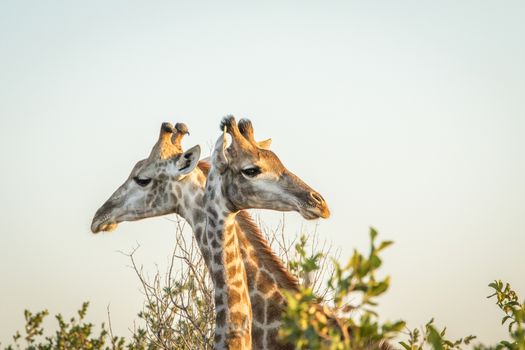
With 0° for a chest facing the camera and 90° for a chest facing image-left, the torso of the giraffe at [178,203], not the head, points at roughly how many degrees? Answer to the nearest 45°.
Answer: approximately 90°

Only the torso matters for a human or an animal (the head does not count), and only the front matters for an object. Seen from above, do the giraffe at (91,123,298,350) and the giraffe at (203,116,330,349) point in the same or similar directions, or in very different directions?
very different directions

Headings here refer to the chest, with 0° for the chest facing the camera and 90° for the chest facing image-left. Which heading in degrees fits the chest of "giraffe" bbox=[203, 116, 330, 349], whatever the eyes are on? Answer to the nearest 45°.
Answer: approximately 270°

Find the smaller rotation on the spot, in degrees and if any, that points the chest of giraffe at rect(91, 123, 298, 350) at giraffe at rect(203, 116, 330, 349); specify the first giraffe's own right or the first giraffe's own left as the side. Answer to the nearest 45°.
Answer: approximately 135° to the first giraffe's own left

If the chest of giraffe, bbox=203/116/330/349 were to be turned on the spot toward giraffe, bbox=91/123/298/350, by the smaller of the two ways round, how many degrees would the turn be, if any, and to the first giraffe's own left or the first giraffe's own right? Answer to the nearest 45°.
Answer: approximately 135° to the first giraffe's own left

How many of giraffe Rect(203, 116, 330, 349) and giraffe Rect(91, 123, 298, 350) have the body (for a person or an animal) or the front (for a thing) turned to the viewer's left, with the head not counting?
1

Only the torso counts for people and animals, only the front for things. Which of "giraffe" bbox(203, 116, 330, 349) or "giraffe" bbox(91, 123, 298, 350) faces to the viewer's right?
"giraffe" bbox(203, 116, 330, 349)
